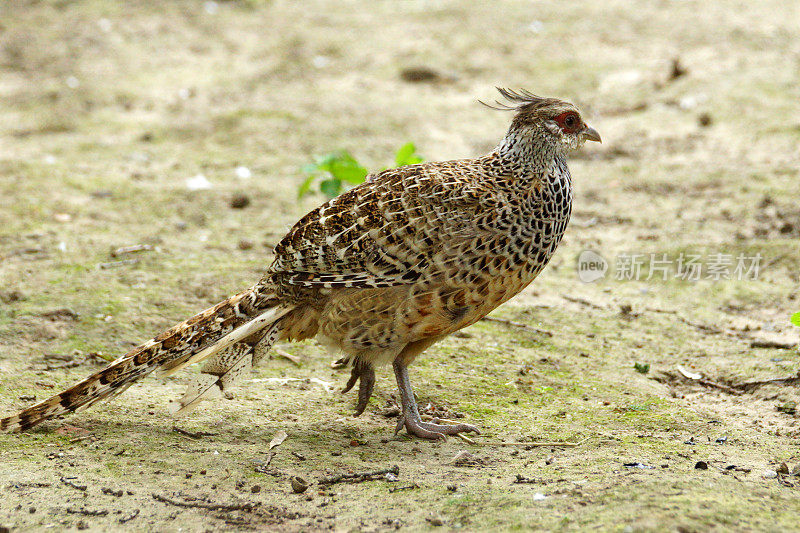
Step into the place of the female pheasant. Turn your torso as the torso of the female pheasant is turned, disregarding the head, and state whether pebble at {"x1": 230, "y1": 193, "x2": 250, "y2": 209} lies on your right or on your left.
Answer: on your left

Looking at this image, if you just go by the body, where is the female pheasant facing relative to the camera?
to the viewer's right

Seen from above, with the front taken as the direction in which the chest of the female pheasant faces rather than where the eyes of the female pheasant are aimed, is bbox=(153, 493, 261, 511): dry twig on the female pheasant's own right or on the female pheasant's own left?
on the female pheasant's own right
